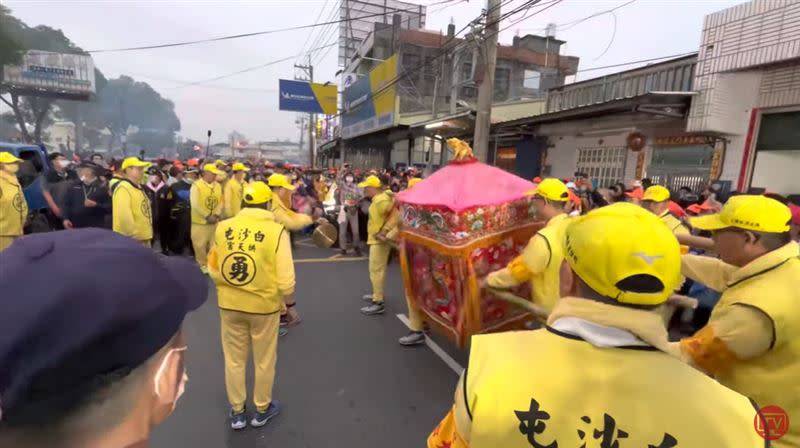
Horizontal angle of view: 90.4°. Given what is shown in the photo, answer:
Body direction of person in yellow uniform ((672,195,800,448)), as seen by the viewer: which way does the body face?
to the viewer's left

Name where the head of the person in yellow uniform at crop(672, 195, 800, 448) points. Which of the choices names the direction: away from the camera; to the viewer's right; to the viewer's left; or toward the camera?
to the viewer's left

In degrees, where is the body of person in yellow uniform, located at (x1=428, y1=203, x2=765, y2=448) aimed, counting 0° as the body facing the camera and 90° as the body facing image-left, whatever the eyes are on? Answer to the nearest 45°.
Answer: approximately 180°

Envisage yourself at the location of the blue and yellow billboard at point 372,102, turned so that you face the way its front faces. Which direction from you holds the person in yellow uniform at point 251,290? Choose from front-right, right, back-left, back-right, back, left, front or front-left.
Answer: front-left

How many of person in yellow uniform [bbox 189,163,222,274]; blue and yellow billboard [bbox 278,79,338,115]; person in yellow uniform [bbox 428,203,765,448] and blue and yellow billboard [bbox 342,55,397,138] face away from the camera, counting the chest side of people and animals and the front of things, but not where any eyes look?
1

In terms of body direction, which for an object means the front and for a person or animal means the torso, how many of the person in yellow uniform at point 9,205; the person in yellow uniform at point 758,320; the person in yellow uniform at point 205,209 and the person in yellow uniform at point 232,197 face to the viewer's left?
1

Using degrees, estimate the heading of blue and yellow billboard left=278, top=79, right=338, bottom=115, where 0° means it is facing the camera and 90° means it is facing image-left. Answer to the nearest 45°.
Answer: approximately 0°

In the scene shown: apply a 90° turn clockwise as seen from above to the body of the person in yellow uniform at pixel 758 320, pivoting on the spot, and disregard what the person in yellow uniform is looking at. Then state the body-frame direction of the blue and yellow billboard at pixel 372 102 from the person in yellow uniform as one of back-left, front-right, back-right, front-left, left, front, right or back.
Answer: front-left

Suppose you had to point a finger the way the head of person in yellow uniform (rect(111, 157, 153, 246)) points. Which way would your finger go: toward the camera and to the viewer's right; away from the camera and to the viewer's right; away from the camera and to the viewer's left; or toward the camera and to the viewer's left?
toward the camera and to the viewer's right
